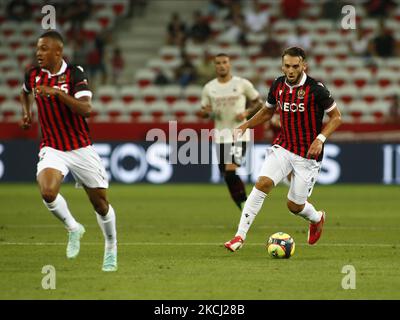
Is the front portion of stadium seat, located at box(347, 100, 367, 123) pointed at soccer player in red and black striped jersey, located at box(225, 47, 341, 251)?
yes

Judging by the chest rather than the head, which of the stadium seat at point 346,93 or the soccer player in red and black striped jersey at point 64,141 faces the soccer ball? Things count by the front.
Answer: the stadium seat

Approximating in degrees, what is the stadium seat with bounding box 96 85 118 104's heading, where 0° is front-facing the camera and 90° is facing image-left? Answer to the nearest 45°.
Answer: approximately 0°

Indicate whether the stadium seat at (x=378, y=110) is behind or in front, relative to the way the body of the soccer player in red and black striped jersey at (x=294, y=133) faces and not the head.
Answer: behind

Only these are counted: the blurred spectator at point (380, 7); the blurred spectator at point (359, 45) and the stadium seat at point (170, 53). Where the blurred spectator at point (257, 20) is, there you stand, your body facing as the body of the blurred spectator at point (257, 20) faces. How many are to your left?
2

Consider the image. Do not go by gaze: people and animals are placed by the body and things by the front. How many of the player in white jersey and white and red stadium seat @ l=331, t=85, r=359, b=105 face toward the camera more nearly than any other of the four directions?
2

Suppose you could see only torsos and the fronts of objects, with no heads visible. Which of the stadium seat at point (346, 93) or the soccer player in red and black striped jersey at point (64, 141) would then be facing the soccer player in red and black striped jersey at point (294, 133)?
the stadium seat
